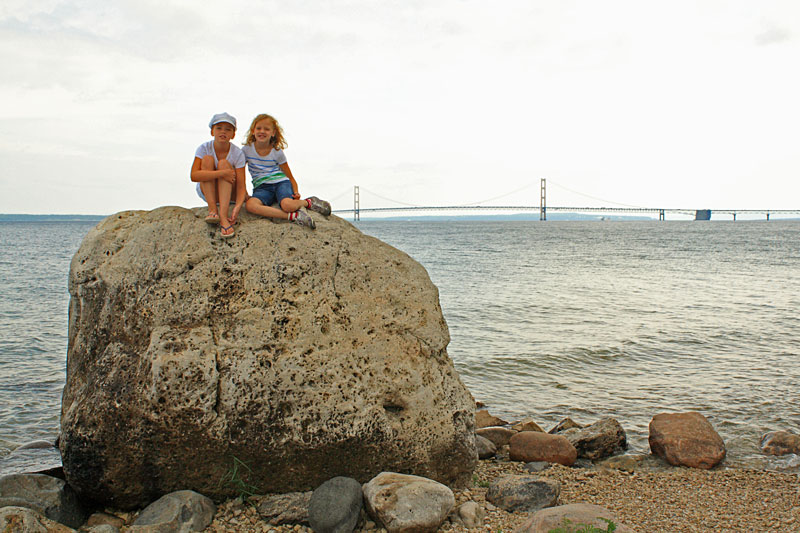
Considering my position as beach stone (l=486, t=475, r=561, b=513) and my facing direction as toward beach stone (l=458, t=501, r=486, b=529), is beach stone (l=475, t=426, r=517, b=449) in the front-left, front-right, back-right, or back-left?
back-right

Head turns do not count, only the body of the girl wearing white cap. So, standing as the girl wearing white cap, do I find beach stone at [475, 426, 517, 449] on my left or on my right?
on my left

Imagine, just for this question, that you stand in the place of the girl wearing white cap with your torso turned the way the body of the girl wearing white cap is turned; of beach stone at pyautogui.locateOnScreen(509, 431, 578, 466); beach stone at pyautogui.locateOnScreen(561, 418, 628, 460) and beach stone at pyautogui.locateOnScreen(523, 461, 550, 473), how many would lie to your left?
3

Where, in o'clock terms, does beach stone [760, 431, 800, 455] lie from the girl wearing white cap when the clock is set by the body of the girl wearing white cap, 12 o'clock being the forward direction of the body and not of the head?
The beach stone is roughly at 9 o'clock from the girl wearing white cap.

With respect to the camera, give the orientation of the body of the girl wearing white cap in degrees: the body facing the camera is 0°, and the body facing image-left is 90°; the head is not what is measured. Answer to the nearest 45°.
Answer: approximately 0°

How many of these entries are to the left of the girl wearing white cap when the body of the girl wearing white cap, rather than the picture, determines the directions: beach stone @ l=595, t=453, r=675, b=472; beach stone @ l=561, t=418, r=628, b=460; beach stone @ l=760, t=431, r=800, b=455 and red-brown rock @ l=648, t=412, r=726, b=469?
4
